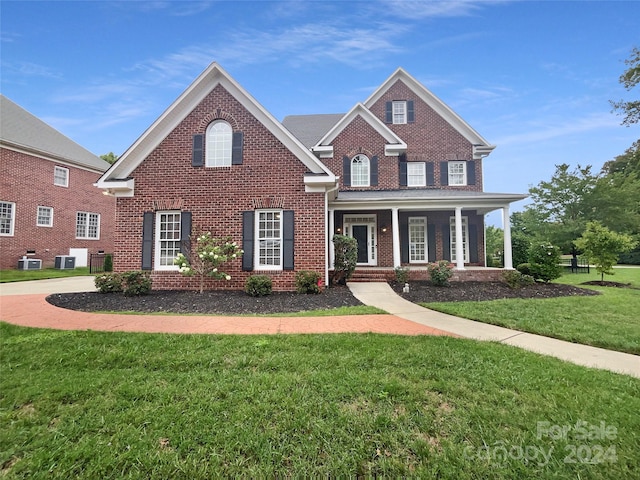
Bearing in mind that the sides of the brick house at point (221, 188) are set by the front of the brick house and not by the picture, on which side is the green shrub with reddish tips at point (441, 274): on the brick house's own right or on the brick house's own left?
on the brick house's own left

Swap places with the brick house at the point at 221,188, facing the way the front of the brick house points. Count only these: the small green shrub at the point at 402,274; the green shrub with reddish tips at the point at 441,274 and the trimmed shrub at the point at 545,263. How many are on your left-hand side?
3

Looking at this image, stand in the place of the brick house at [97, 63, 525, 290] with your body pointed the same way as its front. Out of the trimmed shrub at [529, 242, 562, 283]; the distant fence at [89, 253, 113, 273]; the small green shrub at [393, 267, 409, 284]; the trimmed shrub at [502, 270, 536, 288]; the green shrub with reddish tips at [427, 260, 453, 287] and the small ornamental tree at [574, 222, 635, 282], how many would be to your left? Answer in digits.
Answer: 5

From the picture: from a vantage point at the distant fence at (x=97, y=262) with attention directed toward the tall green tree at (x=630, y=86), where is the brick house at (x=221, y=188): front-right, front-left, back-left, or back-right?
front-right

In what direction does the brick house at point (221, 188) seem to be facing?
toward the camera

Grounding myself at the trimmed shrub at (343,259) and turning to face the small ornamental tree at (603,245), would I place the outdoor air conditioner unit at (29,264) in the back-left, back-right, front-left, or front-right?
back-left

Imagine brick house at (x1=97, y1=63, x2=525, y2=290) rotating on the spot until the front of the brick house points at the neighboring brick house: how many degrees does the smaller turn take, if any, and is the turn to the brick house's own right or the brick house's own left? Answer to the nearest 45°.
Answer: approximately 135° to the brick house's own right

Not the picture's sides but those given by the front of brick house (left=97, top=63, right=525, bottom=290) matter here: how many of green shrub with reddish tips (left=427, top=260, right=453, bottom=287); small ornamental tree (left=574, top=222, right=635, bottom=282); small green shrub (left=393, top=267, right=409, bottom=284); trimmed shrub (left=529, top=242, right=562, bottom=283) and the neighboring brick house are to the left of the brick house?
4

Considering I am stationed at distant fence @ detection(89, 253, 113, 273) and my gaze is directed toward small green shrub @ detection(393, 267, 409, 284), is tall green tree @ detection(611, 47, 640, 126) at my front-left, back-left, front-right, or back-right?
front-left

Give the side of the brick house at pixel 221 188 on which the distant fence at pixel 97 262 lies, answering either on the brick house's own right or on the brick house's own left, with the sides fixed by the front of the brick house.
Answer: on the brick house's own right

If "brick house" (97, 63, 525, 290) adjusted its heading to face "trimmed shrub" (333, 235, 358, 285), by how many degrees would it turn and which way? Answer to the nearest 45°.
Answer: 0° — it already faces it

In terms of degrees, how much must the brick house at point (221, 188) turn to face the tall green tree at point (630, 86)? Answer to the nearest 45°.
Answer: approximately 90° to its left

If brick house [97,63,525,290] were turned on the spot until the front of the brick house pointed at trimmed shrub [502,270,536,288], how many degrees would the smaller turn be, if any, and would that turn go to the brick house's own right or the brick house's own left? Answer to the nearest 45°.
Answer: approximately 90° to the brick house's own left

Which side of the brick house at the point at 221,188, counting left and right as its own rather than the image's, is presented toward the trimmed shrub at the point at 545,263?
left

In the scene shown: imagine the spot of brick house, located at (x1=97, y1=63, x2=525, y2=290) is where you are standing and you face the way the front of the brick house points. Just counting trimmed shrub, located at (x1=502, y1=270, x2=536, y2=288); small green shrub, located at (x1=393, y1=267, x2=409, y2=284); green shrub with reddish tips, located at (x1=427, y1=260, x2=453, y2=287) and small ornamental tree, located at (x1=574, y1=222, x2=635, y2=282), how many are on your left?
4
